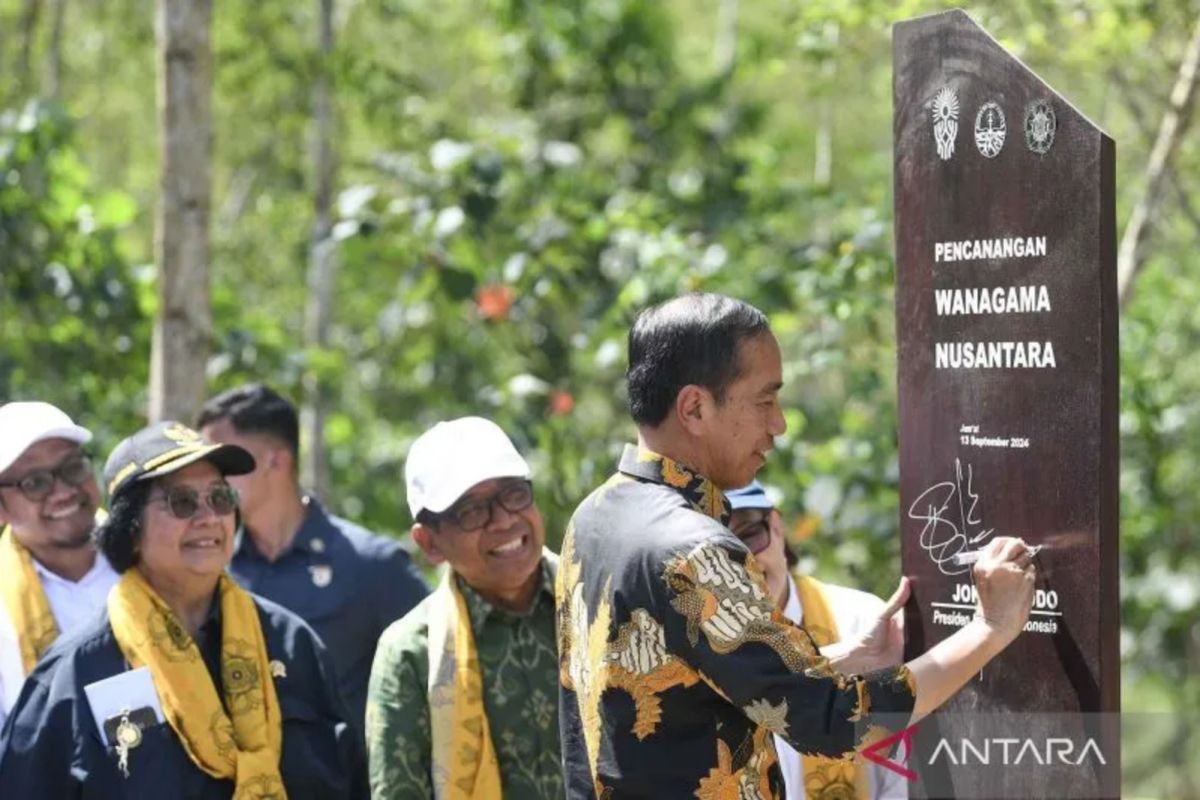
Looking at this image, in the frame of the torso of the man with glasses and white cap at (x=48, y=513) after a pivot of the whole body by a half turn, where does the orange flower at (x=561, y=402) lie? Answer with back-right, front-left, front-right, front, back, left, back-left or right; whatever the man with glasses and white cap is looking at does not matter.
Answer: right

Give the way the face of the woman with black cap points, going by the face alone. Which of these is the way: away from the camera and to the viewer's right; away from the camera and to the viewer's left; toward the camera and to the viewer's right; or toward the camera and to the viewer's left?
toward the camera and to the viewer's right

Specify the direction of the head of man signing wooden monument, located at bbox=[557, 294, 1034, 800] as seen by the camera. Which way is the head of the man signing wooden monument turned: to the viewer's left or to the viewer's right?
to the viewer's right

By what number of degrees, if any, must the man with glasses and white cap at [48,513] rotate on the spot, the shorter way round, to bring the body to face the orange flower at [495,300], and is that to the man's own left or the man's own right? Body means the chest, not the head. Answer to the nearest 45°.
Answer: approximately 90° to the man's own left

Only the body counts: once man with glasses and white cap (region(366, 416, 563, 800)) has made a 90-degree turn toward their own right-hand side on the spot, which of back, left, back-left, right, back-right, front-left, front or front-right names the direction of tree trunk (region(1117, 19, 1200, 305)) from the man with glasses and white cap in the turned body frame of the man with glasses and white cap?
back

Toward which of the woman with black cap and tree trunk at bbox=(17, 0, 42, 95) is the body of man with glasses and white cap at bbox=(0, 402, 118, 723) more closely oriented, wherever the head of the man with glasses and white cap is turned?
the woman with black cap

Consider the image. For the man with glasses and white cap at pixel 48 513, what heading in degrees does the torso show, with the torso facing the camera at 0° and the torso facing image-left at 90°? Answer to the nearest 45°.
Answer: approximately 315°

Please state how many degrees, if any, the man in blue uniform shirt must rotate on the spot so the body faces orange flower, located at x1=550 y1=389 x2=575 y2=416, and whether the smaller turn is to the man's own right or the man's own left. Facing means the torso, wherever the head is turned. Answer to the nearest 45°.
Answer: approximately 180°

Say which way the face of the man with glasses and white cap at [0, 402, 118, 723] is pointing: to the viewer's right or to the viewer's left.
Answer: to the viewer's right
